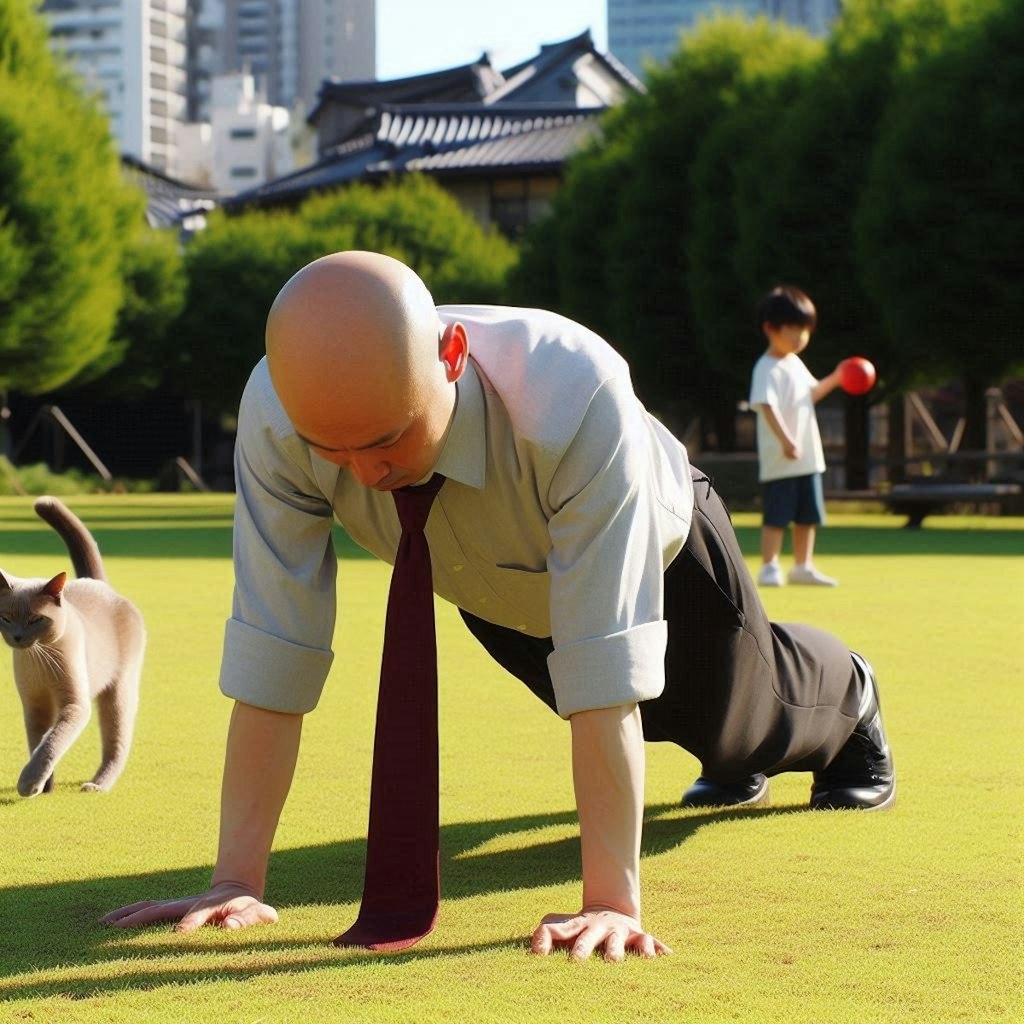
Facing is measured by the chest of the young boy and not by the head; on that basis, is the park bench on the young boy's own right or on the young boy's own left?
on the young boy's own left

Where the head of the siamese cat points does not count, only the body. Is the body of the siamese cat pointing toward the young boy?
no

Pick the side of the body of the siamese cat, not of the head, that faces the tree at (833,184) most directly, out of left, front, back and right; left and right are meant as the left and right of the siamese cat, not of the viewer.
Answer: back

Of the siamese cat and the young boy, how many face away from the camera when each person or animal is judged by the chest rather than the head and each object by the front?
0

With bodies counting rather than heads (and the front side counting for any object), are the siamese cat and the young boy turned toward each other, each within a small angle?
no

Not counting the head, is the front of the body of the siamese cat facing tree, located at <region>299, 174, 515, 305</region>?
no

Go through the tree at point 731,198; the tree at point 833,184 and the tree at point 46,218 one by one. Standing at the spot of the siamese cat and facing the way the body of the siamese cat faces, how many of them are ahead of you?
0

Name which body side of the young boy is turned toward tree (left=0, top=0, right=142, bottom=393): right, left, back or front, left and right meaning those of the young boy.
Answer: back

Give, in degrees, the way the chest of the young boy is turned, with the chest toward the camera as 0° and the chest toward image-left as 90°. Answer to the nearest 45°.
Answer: approximately 315°

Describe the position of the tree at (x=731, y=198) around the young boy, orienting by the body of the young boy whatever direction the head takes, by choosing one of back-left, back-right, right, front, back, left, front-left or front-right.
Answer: back-left

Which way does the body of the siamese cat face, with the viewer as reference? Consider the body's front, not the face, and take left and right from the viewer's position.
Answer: facing the viewer and to the left of the viewer

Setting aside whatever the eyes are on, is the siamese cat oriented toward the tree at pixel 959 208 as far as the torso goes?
no

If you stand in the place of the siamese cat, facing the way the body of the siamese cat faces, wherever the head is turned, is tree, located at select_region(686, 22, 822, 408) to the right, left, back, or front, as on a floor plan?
back
